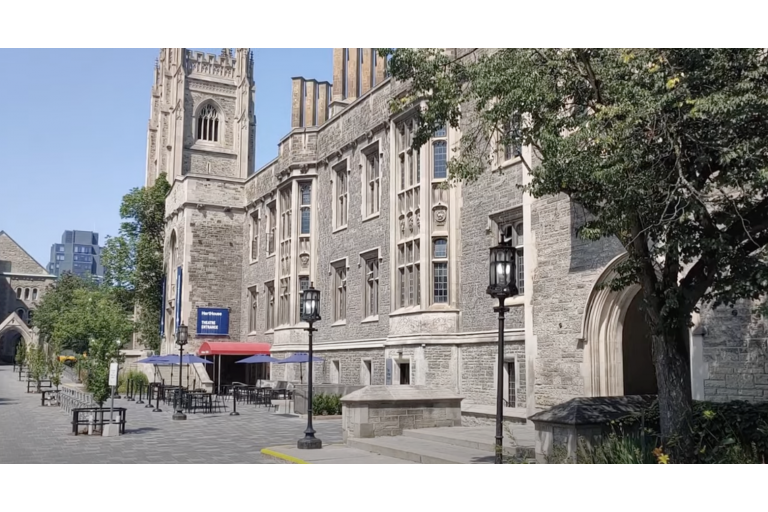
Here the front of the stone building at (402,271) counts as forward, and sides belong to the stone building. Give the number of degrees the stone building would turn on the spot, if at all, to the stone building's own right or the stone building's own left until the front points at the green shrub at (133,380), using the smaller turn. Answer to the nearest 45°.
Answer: approximately 90° to the stone building's own right

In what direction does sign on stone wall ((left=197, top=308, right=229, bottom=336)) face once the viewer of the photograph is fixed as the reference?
facing the viewer

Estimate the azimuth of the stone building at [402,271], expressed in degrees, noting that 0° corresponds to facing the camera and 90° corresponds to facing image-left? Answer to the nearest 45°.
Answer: approximately 45°

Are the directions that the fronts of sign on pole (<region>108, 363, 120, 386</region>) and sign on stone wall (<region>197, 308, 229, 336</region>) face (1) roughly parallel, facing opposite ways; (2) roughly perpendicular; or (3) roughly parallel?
roughly parallel

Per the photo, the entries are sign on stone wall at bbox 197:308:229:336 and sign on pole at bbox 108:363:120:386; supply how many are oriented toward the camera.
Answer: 2

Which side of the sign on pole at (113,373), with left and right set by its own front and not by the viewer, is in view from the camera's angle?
front
